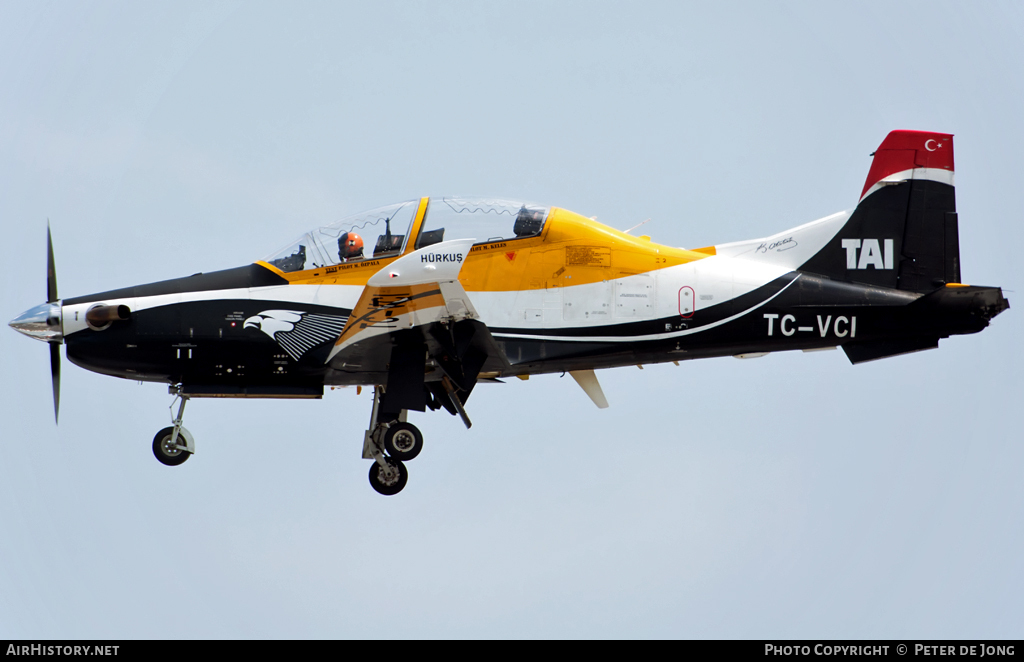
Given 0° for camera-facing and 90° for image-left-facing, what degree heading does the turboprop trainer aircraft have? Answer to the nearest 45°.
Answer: approximately 90°
